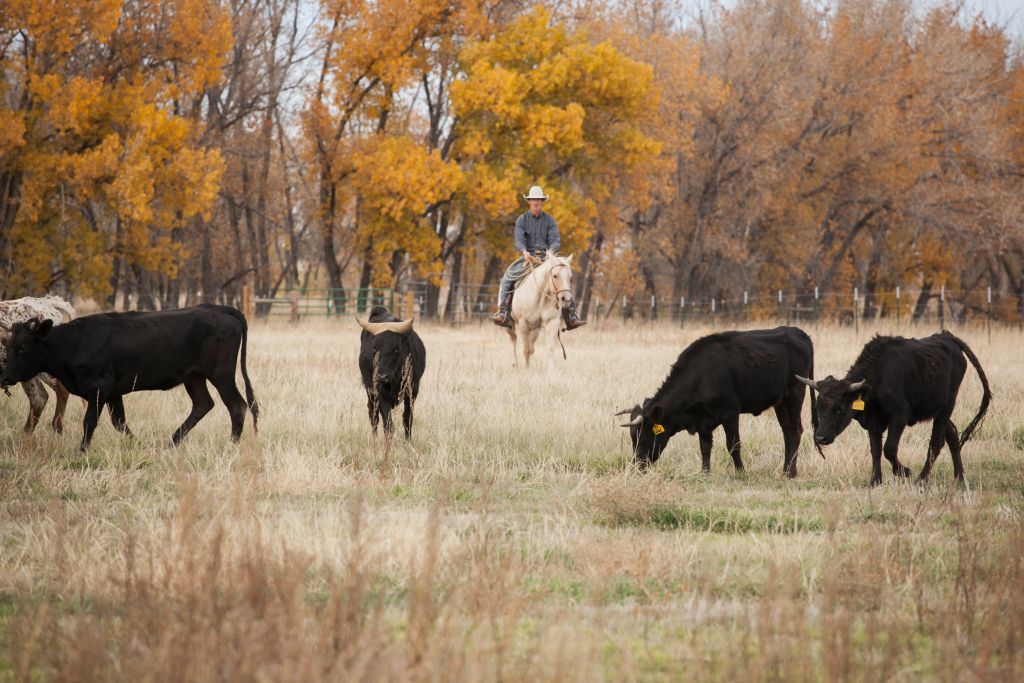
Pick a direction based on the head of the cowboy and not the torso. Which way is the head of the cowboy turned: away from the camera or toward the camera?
toward the camera

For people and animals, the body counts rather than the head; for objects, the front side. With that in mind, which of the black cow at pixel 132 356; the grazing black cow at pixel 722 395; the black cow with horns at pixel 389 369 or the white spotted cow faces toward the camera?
the black cow with horns

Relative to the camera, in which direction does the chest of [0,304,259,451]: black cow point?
to the viewer's left

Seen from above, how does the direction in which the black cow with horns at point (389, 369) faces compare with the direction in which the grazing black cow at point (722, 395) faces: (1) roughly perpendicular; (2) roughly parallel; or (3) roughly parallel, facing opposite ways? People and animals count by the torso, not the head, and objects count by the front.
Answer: roughly perpendicular

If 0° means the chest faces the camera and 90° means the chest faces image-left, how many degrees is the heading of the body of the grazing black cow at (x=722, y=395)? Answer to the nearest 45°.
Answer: approximately 90°

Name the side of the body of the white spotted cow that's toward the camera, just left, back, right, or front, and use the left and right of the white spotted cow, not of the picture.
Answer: left

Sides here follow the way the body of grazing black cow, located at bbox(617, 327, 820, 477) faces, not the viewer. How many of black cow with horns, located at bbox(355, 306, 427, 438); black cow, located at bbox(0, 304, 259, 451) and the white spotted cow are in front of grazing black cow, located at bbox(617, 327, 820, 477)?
3

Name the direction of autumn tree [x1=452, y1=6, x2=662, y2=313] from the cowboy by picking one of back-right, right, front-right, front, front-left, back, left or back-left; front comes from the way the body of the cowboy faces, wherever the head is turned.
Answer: back

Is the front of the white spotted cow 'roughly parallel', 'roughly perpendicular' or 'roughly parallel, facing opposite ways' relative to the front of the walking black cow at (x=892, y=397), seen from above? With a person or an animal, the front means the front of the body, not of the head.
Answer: roughly parallel

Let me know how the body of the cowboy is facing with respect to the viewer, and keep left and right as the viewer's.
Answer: facing the viewer

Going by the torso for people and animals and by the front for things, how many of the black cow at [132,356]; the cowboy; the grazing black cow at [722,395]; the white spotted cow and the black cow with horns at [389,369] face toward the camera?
2

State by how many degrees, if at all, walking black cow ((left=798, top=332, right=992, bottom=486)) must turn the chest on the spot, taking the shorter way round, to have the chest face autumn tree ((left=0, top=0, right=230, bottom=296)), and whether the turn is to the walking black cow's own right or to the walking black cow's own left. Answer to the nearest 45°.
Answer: approximately 90° to the walking black cow's own right

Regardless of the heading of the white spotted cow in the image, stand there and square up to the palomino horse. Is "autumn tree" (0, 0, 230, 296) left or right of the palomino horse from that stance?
left

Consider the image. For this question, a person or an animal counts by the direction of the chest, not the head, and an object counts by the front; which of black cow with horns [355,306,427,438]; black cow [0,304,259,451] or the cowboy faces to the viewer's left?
the black cow

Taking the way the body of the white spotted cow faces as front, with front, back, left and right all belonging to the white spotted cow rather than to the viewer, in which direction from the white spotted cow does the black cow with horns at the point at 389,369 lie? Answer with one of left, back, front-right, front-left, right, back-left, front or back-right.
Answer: back-left

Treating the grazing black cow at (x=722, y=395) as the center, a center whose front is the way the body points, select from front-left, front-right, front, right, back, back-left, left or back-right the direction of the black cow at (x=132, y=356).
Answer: front
